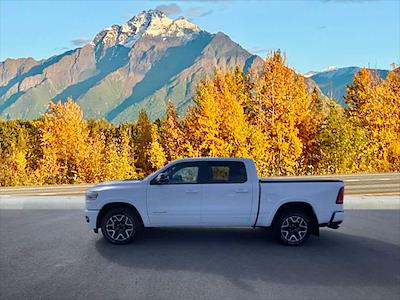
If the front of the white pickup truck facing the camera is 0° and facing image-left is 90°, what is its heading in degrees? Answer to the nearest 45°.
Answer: approximately 90°
